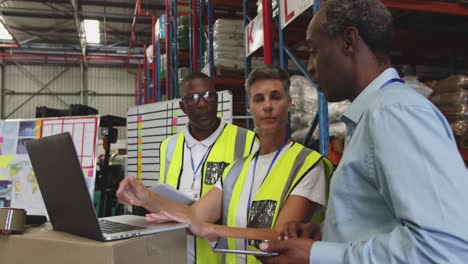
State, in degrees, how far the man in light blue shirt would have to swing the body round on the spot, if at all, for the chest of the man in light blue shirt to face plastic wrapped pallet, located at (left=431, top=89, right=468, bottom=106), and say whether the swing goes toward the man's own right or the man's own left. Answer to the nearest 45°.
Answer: approximately 90° to the man's own right

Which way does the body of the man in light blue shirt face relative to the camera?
to the viewer's left

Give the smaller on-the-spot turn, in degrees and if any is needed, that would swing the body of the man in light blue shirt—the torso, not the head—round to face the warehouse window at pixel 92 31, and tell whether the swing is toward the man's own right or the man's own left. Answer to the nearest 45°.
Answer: approximately 45° to the man's own right

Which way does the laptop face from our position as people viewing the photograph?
facing away from the viewer and to the right of the viewer

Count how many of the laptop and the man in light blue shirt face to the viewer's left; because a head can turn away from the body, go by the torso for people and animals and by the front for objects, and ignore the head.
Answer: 1

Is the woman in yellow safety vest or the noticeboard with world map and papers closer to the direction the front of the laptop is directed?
the woman in yellow safety vest
